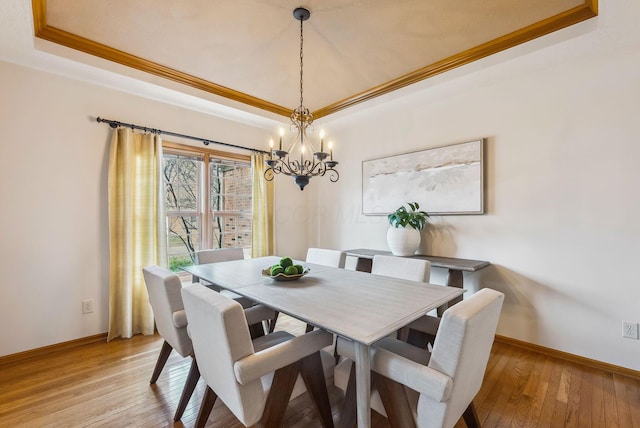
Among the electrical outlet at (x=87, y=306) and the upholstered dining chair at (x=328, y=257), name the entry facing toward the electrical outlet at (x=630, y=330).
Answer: the electrical outlet at (x=87, y=306)

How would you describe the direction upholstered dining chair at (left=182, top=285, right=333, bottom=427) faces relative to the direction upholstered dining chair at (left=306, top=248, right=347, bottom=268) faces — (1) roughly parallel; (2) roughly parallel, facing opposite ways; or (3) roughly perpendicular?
roughly parallel, facing opposite ways

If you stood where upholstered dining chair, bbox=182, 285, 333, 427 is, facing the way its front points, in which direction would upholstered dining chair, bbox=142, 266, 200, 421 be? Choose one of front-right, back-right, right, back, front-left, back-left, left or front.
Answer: left

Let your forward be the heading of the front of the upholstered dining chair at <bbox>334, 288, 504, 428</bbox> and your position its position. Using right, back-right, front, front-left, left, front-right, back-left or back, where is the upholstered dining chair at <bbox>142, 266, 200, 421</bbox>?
front-left

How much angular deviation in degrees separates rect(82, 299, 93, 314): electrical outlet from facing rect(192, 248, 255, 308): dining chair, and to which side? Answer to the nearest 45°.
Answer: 0° — it already faces it

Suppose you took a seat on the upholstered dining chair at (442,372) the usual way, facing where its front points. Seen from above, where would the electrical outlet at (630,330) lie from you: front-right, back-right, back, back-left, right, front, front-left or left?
right

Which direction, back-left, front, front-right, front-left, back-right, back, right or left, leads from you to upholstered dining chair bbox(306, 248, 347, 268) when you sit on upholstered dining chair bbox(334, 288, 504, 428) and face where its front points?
front

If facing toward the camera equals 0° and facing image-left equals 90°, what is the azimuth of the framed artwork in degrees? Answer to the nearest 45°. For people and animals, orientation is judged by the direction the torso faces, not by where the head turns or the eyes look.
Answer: approximately 45°

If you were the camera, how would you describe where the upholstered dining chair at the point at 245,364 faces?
facing away from the viewer and to the right of the viewer

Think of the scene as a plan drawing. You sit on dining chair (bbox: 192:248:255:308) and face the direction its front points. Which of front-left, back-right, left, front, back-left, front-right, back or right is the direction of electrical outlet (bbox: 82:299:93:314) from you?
back-right

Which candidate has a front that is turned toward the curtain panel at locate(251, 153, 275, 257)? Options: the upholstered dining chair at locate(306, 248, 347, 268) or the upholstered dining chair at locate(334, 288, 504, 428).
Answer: the upholstered dining chair at locate(334, 288, 504, 428)

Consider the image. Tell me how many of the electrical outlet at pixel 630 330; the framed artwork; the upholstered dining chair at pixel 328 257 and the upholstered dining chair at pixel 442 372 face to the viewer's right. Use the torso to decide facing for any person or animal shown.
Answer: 0

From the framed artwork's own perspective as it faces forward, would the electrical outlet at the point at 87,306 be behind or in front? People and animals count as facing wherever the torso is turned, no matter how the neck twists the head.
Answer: in front

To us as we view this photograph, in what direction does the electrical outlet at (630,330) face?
facing the viewer and to the left of the viewer

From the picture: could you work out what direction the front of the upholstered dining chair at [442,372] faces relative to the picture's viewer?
facing away from the viewer and to the left of the viewer

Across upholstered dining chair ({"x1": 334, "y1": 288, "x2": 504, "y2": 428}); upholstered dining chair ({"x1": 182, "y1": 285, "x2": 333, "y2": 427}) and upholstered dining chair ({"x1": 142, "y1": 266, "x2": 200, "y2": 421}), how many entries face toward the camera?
0

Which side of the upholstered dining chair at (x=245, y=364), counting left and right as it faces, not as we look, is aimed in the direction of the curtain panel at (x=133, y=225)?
left

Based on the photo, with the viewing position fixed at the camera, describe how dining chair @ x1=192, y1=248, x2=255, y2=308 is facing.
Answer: facing the viewer and to the right of the viewer
